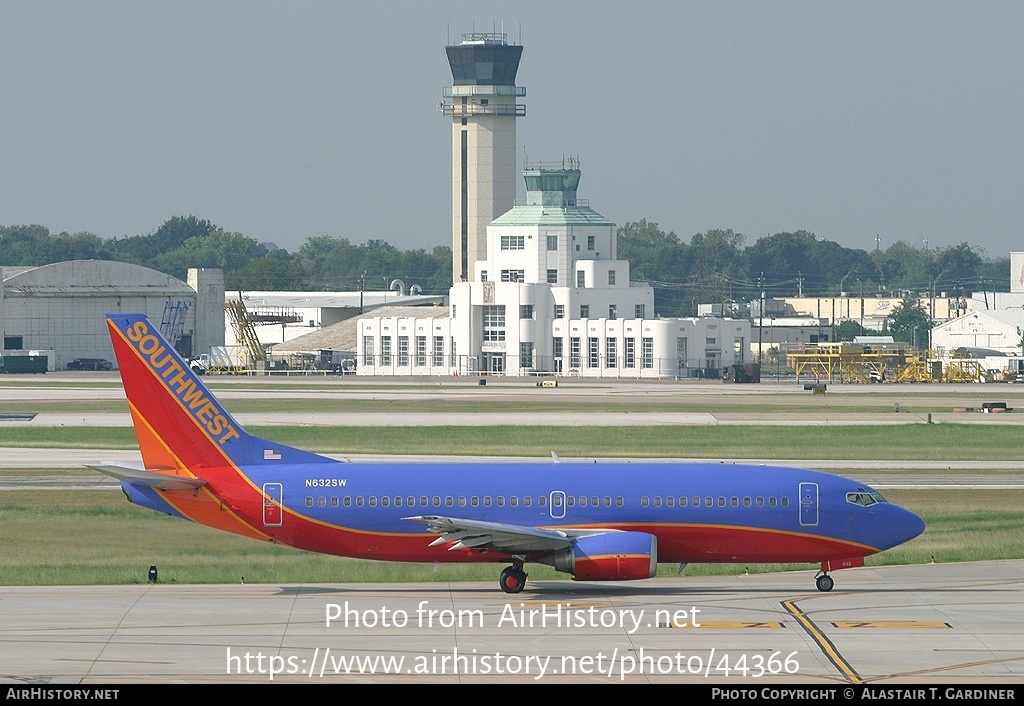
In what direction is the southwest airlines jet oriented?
to the viewer's right
